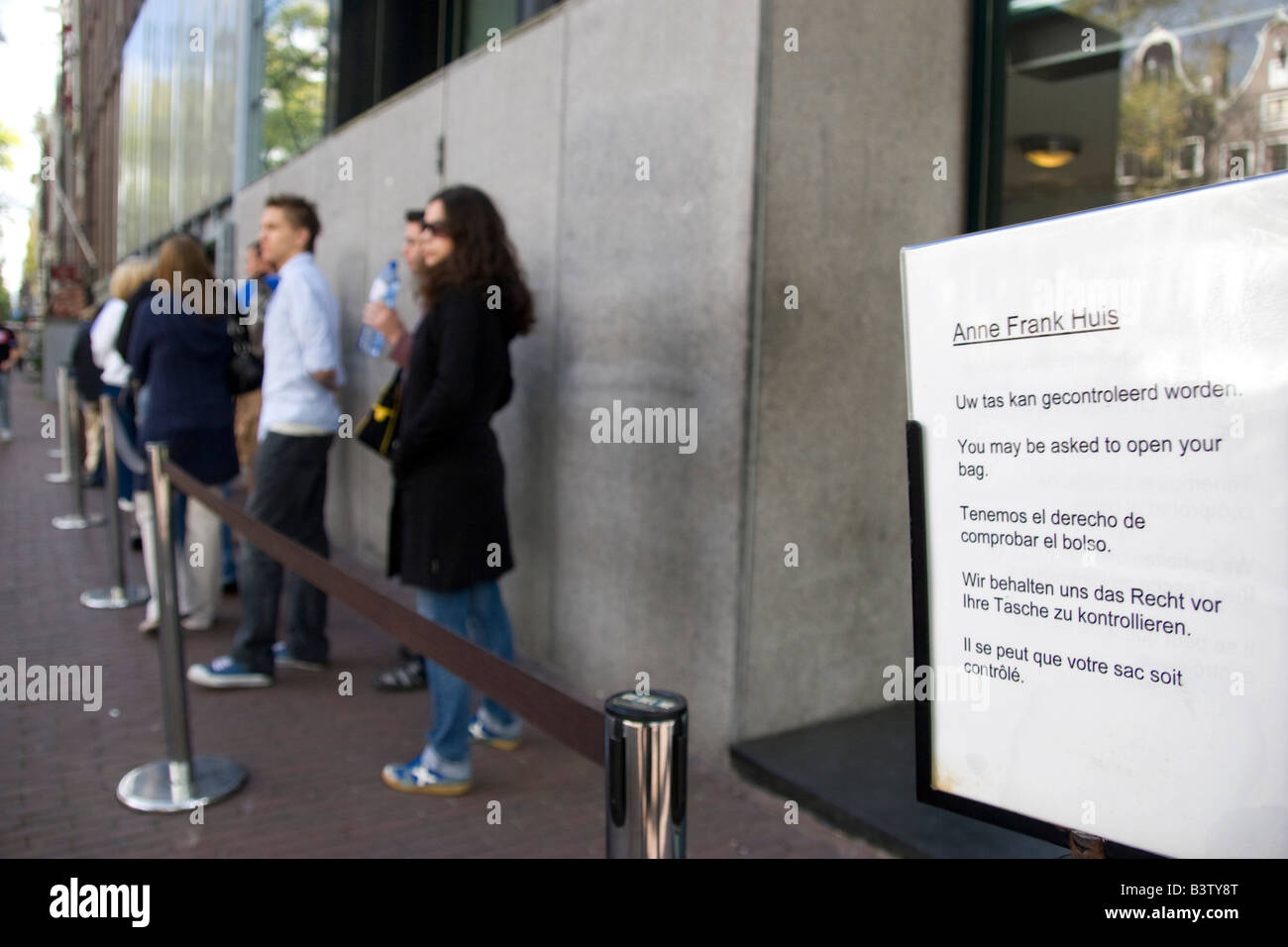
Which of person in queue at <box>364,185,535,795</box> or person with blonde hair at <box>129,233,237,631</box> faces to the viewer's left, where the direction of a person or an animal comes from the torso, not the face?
the person in queue

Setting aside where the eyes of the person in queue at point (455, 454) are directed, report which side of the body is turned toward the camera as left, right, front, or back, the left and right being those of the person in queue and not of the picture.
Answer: left

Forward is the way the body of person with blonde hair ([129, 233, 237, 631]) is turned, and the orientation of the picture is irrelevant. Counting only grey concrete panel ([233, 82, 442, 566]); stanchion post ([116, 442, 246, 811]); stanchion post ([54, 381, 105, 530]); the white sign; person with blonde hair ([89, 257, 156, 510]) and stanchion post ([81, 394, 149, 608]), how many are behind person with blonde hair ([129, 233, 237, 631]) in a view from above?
2

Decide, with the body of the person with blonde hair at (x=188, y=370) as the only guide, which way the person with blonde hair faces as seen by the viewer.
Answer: away from the camera

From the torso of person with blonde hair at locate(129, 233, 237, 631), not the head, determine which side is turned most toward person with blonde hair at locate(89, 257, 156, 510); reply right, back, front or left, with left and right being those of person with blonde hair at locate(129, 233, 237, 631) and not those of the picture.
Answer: front

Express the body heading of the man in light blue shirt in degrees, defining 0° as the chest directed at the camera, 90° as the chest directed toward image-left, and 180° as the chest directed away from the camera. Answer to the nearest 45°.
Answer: approximately 90°

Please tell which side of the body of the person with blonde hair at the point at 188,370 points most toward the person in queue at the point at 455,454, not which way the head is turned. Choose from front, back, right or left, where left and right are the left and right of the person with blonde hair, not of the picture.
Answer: back

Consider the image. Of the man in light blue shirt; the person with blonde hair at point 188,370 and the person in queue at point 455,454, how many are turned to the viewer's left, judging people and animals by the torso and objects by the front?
2

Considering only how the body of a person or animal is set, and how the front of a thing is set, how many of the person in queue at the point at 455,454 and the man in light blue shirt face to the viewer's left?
2

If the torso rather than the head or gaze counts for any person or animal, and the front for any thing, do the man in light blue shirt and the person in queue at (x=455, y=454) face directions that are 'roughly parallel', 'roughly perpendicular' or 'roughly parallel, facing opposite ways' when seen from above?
roughly parallel

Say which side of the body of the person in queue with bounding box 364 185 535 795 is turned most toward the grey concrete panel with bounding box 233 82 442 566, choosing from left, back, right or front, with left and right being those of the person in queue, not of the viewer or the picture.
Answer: right

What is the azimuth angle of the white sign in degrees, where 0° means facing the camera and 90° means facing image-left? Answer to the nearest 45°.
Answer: approximately 45°
